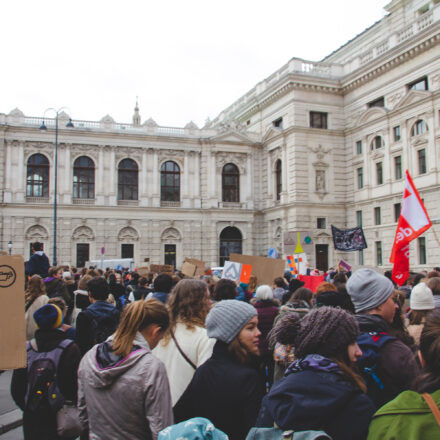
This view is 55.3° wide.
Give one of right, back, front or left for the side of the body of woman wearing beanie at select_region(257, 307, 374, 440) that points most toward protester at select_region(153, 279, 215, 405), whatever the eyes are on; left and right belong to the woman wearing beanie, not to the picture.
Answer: left

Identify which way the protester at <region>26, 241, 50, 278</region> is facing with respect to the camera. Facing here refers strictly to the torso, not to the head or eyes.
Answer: away from the camera

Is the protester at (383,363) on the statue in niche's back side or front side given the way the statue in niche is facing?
on the front side

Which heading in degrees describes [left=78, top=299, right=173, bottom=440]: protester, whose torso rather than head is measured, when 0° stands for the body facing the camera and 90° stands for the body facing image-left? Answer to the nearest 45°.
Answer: approximately 225°

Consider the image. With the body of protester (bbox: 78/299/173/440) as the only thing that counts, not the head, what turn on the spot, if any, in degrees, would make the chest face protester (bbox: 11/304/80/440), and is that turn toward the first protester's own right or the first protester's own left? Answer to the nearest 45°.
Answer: approximately 90° to the first protester's own left

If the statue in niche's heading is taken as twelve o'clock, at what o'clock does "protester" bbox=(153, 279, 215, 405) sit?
The protester is roughly at 12 o'clock from the statue in niche.

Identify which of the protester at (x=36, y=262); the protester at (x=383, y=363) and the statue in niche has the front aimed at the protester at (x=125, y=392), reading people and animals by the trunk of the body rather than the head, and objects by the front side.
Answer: the statue in niche

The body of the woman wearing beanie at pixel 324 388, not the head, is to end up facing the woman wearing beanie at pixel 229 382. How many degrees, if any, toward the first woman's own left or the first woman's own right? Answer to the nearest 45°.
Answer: approximately 90° to the first woman's own left

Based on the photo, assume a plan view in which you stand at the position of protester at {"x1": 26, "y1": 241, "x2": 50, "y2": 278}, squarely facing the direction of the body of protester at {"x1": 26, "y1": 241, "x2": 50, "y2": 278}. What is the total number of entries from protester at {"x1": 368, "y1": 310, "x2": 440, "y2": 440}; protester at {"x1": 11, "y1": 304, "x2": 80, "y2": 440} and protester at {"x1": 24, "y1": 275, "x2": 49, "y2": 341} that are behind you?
3

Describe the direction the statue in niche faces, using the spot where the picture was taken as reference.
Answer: facing the viewer

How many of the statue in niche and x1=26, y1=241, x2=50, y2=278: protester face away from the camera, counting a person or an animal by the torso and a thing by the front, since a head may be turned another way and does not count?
1
